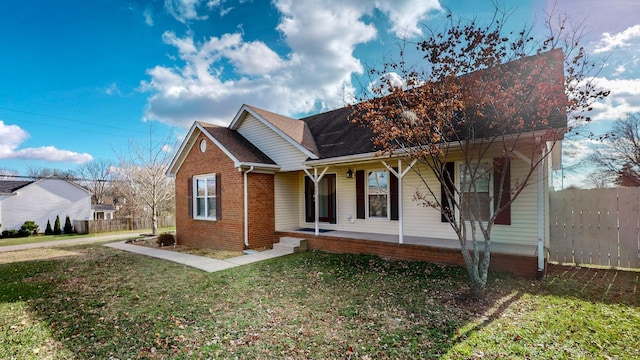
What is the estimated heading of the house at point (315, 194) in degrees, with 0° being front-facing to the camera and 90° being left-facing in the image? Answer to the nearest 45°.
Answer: approximately 45°
